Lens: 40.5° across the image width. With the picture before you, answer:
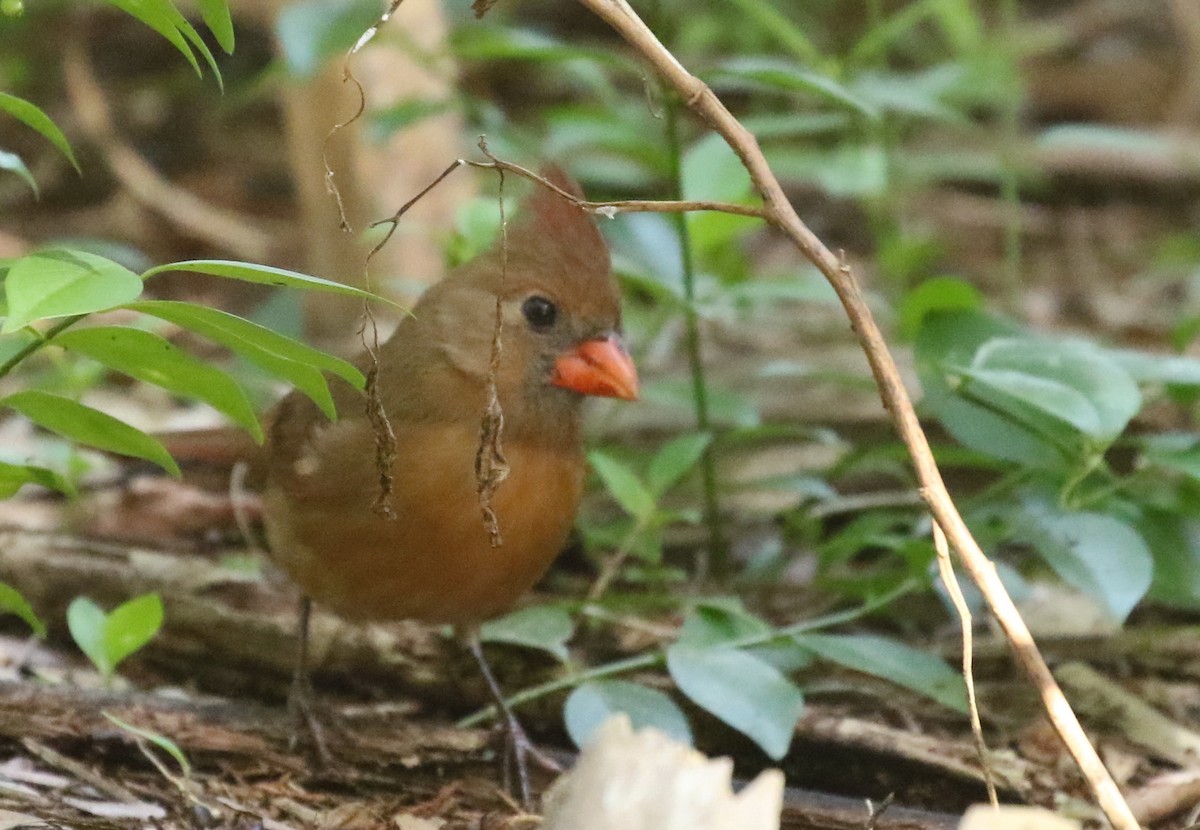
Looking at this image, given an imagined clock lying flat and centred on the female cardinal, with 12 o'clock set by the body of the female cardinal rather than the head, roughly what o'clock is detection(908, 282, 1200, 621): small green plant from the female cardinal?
The small green plant is roughly at 11 o'clock from the female cardinal.

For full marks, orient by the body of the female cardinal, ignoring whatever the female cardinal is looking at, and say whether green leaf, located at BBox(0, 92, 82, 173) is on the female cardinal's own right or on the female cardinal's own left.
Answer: on the female cardinal's own right

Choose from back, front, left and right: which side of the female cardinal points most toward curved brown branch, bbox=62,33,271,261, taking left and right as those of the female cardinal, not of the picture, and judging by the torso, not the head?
back

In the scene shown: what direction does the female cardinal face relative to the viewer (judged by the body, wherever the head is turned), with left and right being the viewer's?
facing the viewer and to the right of the viewer

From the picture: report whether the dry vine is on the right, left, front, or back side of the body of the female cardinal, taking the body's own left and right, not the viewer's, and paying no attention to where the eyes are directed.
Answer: front

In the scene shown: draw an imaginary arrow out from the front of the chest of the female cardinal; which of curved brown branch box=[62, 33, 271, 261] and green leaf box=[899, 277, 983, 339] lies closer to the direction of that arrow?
the green leaf

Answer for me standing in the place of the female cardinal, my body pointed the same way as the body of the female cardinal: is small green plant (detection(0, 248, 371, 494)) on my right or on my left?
on my right

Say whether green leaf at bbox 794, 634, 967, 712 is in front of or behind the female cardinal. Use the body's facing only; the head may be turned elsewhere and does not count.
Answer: in front

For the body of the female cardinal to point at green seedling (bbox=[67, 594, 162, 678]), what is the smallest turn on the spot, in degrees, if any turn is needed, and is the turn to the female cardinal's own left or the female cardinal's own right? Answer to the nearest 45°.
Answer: approximately 135° to the female cardinal's own right
